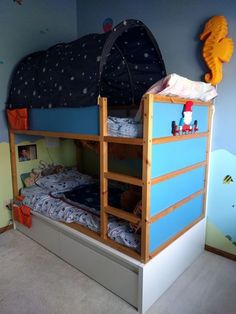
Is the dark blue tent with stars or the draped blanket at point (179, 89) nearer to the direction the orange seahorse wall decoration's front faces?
the dark blue tent with stars

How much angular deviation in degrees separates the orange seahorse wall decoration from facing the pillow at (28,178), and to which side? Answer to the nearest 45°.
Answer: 0° — it already faces it

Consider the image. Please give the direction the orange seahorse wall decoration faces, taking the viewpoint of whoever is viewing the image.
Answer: facing to the left of the viewer

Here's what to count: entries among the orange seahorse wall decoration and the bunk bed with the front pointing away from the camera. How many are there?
0

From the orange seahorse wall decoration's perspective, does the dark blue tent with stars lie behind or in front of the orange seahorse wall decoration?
in front
